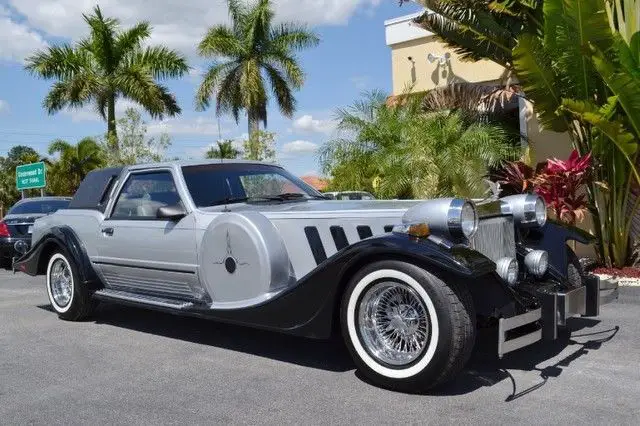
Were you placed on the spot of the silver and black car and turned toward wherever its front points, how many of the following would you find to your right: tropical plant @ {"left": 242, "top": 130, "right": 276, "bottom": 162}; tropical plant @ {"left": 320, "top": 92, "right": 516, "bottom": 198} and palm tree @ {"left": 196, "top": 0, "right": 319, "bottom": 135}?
0

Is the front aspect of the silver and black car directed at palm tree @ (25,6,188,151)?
no

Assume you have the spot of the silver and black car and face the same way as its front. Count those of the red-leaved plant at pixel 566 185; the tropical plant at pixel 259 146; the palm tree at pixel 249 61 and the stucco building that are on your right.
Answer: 0

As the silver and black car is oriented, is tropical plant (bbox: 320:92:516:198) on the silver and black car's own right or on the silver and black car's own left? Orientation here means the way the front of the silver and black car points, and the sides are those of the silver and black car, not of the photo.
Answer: on the silver and black car's own left

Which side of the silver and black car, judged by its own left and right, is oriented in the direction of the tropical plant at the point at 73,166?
back

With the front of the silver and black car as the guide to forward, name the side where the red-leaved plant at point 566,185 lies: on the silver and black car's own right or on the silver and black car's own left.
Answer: on the silver and black car's own left

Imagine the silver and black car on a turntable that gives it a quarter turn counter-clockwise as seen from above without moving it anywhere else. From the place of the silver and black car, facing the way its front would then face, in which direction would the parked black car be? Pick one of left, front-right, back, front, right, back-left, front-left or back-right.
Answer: left

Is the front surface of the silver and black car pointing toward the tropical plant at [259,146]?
no

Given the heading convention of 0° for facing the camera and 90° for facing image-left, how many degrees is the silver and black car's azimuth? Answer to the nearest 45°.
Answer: approximately 315°

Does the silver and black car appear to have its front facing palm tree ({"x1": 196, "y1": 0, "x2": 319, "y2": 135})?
no

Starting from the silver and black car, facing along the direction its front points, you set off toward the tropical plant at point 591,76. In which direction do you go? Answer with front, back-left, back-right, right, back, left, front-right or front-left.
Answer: left

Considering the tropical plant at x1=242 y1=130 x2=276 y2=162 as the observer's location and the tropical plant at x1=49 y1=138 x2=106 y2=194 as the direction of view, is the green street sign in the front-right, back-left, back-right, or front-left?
front-left

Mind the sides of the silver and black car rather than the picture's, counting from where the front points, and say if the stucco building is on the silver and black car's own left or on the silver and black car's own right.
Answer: on the silver and black car's own left

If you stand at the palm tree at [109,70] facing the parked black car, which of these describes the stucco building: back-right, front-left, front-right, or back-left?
front-left
